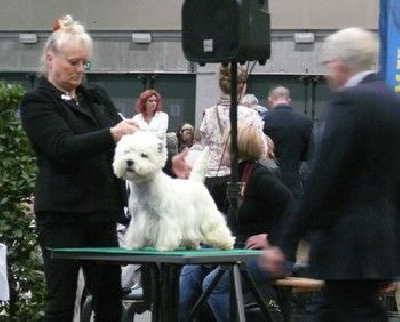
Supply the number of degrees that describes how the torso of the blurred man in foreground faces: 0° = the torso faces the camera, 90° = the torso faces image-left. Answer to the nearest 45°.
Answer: approximately 135°

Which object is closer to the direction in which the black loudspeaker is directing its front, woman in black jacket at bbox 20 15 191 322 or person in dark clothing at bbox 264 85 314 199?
the woman in black jacket

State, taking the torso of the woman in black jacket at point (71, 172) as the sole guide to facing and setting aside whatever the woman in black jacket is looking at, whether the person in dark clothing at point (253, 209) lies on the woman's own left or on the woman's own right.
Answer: on the woman's own left

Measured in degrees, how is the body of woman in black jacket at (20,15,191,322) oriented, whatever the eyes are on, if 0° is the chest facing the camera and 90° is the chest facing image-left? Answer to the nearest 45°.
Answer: approximately 315°

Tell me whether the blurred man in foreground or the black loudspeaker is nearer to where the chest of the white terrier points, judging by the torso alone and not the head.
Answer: the blurred man in foreground

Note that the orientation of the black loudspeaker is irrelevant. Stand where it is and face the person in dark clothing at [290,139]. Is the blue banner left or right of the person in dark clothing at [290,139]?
right

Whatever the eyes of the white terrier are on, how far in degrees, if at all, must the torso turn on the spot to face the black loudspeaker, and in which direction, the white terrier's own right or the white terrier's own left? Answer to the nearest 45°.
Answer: approximately 135° to the white terrier's own right

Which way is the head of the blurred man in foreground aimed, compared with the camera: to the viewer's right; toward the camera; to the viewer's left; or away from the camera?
to the viewer's left

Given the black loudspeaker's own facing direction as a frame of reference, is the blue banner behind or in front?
behind

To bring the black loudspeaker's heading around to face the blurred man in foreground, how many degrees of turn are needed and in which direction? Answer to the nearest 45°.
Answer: approximately 45° to its left

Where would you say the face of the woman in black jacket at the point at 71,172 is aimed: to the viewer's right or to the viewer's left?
to the viewer's right
